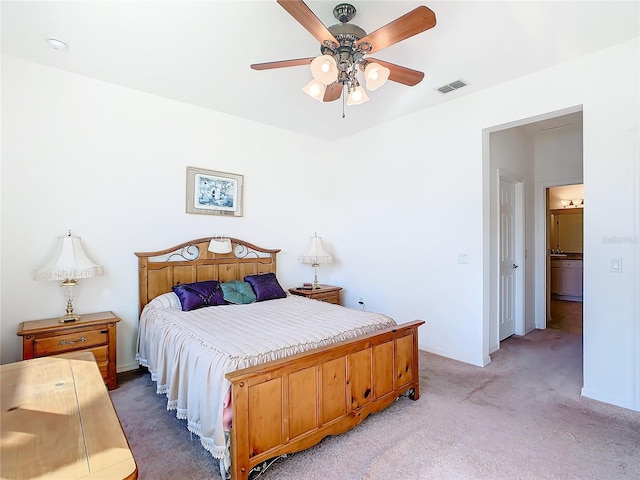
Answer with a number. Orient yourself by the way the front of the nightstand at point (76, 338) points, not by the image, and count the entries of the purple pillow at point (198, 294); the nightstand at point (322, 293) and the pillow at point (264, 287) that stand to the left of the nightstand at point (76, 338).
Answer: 3

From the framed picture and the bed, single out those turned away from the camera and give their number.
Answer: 0

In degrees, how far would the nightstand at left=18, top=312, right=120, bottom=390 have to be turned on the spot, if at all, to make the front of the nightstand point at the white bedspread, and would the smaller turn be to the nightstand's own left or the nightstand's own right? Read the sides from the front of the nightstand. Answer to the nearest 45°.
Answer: approximately 45° to the nightstand's own left

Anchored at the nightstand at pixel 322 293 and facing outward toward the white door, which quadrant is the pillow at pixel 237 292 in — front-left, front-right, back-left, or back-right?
back-right

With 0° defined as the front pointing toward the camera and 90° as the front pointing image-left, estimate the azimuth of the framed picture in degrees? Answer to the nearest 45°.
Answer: approximately 315°

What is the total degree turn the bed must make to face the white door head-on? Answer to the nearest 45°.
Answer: approximately 90° to its left

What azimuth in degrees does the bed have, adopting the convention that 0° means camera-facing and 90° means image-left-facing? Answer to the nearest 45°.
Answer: approximately 315°

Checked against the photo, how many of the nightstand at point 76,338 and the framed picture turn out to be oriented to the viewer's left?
0

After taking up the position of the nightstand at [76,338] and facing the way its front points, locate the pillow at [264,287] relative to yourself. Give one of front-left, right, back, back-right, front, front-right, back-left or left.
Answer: left

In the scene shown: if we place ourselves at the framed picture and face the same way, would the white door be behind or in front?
in front

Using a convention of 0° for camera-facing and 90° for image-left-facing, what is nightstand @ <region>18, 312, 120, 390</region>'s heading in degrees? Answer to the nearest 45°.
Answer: approximately 0°

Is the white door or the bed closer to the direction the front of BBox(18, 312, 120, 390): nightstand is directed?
the bed

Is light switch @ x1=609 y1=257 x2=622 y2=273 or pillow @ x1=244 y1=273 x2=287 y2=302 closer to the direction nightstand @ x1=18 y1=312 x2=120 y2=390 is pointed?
the light switch

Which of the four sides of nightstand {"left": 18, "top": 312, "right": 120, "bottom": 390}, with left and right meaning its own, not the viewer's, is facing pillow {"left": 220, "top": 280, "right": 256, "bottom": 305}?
left
